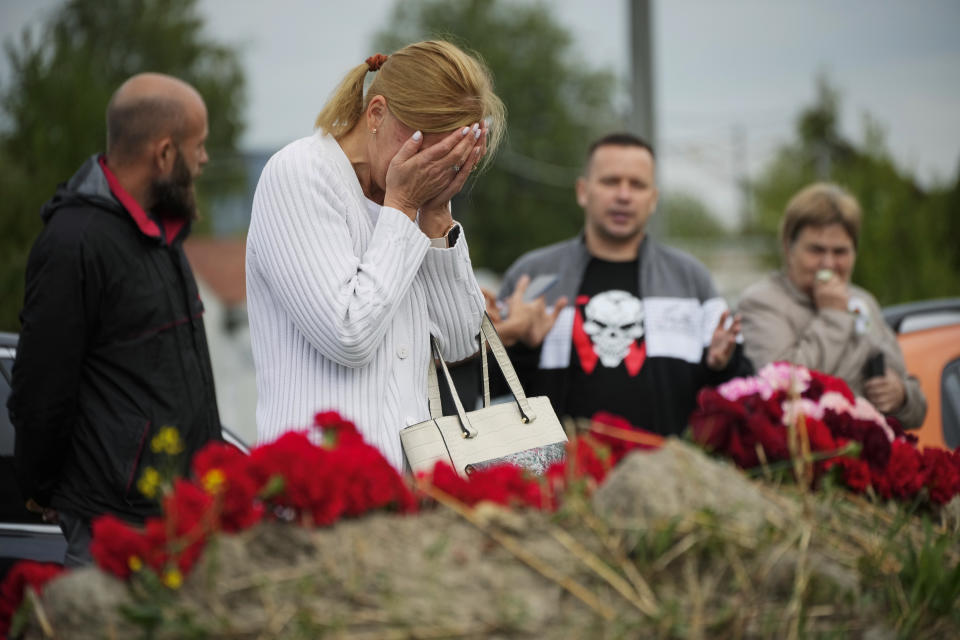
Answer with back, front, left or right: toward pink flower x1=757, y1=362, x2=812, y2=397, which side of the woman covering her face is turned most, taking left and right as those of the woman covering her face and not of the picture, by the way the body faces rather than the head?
front

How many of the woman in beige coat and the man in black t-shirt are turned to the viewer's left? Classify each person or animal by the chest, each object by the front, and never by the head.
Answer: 0

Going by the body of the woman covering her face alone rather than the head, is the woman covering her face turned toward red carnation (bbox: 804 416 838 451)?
yes

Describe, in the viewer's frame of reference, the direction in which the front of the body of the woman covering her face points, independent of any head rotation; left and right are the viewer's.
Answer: facing the viewer and to the right of the viewer

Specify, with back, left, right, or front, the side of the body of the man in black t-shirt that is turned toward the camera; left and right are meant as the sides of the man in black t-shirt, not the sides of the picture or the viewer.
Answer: front

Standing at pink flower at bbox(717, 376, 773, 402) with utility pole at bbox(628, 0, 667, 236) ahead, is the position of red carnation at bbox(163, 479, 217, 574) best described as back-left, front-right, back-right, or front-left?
back-left

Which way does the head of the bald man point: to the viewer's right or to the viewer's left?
to the viewer's right

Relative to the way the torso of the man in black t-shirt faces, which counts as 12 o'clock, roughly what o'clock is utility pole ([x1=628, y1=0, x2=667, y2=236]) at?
The utility pole is roughly at 6 o'clock from the man in black t-shirt.

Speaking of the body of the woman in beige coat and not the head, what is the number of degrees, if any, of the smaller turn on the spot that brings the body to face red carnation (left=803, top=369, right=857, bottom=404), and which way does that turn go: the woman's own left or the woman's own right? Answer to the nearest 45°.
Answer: approximately 45° to the woman's own right

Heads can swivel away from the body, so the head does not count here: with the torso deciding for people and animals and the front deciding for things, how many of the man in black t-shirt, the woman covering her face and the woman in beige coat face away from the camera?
0
